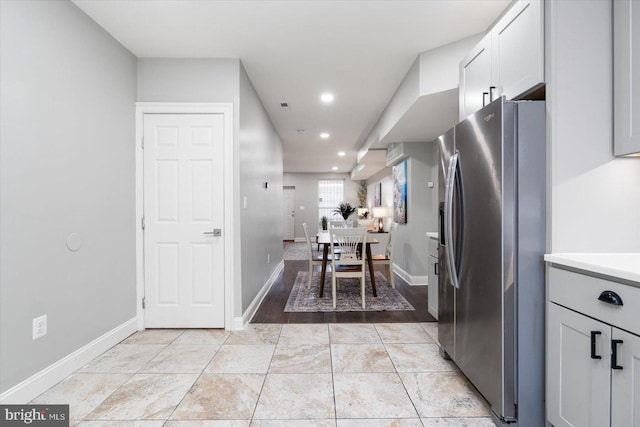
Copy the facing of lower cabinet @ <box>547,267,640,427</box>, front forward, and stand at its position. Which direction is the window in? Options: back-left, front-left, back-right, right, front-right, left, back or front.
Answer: right

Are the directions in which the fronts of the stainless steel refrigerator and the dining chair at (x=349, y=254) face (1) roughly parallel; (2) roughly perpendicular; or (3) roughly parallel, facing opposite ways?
roughly perpendicular

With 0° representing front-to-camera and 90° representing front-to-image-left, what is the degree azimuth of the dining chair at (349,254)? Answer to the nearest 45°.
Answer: approximately 180°

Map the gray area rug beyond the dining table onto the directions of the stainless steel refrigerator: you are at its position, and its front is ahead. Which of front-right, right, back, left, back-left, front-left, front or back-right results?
right

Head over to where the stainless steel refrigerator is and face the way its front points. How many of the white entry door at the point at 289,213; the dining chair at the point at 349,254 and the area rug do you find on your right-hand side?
3

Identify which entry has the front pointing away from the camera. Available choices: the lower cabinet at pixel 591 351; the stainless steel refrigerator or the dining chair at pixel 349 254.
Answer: the dining chair

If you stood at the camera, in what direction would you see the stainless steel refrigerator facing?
facing the viewer and to the left of the viewer

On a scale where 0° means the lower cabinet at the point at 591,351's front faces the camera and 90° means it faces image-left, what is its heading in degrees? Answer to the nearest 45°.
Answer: approximately 45°

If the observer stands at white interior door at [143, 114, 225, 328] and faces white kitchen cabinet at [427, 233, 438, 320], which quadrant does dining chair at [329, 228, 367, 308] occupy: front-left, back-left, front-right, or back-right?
front-left

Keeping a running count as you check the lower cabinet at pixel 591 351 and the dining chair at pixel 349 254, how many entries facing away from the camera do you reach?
1

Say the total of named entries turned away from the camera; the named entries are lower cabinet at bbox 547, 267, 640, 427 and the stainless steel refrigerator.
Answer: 0

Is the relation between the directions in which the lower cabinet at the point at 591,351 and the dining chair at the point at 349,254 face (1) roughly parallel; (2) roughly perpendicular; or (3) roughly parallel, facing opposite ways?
roughly perpendicular

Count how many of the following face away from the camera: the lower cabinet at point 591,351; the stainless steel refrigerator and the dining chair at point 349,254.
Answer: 1

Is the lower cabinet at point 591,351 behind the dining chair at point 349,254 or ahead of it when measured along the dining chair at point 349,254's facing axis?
behind

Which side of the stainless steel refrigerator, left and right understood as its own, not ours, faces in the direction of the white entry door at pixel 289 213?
right

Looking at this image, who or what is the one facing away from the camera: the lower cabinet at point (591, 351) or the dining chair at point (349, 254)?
the dining chair
